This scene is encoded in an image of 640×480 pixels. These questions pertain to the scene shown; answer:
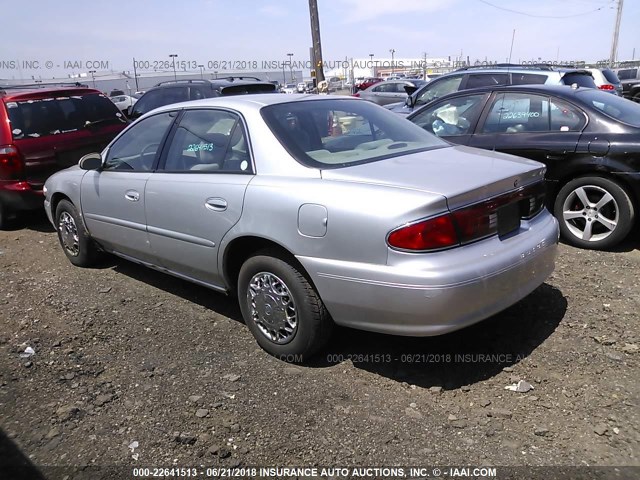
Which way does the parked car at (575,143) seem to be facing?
to the viewer's left

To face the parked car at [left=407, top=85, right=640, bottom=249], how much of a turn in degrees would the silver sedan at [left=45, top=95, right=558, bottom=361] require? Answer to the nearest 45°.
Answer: approximately 90° to its right

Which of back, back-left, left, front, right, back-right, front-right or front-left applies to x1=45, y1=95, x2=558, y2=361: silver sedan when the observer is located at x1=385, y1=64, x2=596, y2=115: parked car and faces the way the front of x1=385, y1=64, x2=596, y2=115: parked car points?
left

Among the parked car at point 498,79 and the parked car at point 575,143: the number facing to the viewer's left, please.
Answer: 2

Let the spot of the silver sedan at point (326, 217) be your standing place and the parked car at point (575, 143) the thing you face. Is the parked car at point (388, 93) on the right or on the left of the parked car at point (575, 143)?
left

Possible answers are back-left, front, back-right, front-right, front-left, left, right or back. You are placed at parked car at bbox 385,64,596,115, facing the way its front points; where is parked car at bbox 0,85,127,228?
front-left

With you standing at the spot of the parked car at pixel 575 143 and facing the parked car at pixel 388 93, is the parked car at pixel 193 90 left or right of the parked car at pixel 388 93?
left

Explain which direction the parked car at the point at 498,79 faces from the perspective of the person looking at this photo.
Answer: facing to the left of the viewer

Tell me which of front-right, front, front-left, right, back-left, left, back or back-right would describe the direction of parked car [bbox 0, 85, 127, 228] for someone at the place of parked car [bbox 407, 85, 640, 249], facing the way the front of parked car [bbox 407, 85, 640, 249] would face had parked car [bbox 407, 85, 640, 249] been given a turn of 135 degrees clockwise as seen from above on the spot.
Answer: back-left

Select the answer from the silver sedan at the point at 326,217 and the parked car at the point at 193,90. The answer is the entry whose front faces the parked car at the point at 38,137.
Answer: the silver sedan

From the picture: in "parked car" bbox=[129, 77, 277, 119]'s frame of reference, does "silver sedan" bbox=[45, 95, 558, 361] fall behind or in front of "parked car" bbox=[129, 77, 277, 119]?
behind
